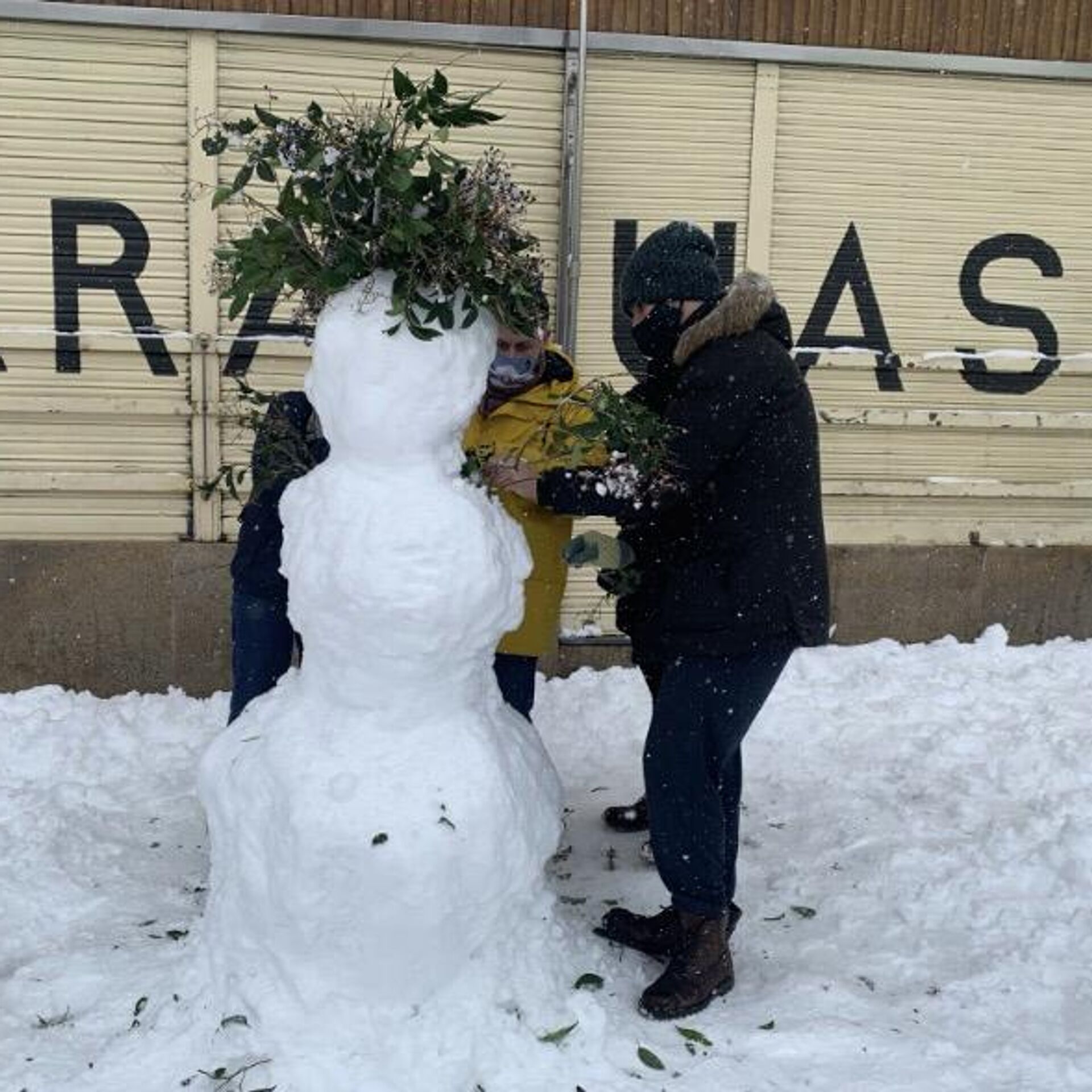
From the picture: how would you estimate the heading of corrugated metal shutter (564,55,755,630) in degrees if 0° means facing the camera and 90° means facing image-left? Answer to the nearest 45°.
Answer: approximately 0°

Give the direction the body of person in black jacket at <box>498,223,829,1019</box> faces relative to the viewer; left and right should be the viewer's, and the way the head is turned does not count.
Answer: facing to the left of the viewer

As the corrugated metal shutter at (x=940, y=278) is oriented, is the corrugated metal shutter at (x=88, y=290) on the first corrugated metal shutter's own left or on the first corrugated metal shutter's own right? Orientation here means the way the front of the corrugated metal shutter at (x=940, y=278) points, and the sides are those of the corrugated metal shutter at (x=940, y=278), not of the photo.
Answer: on the first corrugated metal shutter's own right

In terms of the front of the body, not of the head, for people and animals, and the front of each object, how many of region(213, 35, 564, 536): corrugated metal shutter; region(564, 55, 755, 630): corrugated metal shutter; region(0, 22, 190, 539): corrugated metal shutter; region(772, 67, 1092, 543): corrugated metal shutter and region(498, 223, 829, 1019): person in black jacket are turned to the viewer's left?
1

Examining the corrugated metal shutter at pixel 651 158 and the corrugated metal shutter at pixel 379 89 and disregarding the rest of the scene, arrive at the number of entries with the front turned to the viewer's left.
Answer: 0

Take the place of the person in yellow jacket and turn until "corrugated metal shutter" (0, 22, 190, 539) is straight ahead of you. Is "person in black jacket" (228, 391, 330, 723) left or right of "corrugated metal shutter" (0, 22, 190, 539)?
left

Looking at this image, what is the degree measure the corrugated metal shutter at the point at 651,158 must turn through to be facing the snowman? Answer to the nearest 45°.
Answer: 0° — it already faces it

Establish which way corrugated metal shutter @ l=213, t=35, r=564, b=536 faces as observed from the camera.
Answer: facing the viewer

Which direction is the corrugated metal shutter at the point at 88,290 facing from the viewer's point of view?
toward the camera

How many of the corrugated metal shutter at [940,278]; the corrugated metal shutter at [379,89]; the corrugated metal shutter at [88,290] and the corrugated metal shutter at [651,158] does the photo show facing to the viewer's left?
0

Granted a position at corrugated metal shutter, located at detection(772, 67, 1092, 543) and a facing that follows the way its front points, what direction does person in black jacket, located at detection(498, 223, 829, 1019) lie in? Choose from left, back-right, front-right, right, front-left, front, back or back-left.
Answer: front

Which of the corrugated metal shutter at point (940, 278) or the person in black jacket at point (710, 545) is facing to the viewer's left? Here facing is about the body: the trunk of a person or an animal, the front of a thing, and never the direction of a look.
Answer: the person in black jacket

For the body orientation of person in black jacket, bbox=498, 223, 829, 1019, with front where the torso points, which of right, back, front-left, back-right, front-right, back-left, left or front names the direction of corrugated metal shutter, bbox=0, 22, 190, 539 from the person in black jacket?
front-right

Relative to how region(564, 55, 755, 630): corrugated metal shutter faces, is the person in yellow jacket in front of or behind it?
in front

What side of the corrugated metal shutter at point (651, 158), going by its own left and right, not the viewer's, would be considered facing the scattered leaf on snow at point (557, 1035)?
front

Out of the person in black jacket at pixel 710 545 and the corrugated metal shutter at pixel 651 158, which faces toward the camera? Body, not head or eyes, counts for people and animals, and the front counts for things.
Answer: the corrugated metal shutter

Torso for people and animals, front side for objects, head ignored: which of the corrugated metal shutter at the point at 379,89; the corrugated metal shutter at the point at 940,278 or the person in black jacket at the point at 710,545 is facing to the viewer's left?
the person in black jacket
